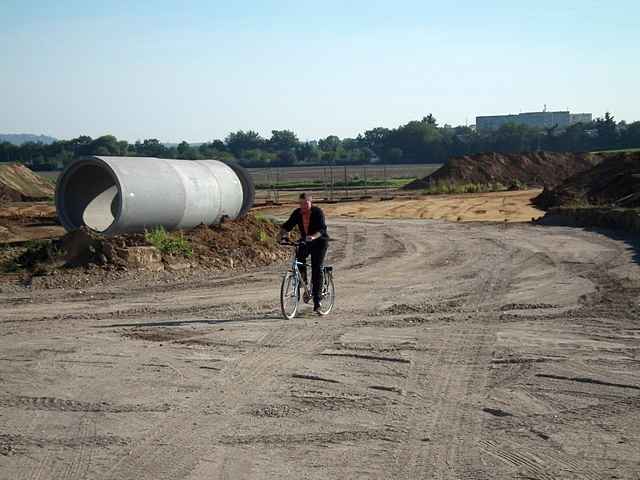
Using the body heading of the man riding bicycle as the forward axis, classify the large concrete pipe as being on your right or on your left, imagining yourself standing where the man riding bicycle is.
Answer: on your right

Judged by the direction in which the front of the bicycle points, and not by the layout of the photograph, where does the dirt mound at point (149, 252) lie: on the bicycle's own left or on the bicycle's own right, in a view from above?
on the bicycle's own right

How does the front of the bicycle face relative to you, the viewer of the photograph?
facing the viewer and to the left of the viewer

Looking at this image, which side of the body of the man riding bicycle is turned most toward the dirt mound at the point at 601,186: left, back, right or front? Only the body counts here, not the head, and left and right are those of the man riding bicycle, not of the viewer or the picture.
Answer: back

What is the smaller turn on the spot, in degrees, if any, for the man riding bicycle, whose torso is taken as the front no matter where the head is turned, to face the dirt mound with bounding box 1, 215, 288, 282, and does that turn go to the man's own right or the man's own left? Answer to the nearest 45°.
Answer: approximately 90° to the man's own right
